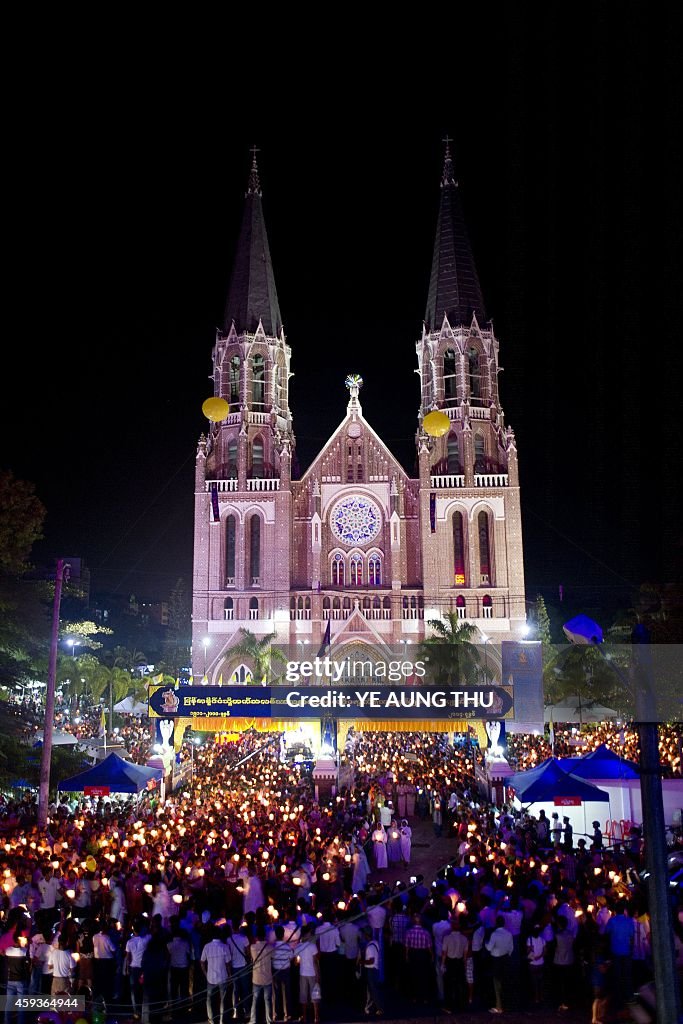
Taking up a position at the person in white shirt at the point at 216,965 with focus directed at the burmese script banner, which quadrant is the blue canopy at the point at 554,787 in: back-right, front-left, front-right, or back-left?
front-right

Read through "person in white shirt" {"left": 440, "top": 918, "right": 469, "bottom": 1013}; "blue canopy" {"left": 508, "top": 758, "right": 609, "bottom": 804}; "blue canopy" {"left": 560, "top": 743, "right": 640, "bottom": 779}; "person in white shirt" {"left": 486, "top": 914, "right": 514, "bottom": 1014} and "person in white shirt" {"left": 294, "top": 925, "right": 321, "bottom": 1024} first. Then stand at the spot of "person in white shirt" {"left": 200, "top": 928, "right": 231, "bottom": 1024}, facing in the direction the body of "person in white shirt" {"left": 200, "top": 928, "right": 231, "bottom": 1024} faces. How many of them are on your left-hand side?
0

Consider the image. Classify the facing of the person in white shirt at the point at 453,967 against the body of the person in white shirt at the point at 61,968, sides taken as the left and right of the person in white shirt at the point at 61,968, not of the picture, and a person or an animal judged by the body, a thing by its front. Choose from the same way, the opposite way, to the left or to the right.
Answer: the same way

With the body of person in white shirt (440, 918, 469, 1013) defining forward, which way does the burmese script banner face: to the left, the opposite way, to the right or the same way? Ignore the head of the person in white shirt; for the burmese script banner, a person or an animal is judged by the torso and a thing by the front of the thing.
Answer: the opposite way

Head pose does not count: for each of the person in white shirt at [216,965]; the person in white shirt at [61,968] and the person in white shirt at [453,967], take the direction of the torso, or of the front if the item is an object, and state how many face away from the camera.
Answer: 3

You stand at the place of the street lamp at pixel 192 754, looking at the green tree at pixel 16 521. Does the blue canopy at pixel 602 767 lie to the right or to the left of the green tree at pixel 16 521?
left

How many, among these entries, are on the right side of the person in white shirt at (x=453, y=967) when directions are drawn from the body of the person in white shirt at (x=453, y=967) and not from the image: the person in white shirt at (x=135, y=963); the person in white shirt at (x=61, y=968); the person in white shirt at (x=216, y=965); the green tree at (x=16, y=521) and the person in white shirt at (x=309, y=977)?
0

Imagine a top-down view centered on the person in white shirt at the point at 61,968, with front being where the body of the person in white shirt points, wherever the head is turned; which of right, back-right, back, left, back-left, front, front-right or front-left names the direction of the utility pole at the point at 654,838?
back-right

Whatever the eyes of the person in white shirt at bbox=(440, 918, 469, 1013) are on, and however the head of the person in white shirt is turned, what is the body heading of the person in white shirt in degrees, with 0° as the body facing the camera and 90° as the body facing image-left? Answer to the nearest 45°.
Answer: approximately 180°

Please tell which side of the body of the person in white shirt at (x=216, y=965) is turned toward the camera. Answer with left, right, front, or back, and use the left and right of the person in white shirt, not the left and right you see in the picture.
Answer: back

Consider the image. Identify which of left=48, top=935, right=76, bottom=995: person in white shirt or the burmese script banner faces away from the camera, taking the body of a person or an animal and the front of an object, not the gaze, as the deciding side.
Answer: the person in white shirt

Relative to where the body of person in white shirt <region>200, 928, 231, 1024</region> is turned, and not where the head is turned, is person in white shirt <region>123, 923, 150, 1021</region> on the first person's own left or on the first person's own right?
on the first person's own left

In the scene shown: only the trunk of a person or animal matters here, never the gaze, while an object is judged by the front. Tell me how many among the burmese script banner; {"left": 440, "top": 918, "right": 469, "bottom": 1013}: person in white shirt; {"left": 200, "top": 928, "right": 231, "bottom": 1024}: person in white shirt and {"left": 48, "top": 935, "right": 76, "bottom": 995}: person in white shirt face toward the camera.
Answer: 1

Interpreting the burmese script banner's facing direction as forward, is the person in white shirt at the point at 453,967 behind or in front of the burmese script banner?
in front

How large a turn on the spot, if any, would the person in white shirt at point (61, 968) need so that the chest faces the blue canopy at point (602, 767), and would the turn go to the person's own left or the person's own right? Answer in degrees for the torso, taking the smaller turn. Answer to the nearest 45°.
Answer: approximately 45° to the person's own right

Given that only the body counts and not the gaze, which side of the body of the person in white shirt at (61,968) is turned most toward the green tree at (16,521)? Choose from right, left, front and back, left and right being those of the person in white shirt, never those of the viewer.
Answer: front

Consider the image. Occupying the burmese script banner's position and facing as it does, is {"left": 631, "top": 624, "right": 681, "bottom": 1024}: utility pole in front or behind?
in front

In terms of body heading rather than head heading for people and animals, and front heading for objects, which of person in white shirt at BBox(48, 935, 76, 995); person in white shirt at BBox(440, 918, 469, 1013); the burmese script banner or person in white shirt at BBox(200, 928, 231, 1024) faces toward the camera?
the burmese script banner

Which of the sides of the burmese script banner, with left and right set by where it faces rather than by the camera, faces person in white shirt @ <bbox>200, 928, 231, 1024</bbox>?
front
